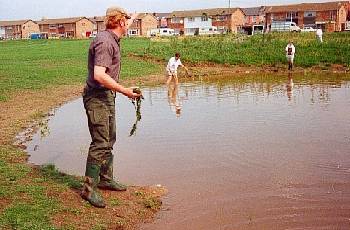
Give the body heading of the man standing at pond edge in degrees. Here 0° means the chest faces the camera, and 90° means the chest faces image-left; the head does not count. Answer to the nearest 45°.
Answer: approximately 270°

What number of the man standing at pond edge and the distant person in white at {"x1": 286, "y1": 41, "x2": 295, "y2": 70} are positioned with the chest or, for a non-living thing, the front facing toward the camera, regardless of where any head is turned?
1

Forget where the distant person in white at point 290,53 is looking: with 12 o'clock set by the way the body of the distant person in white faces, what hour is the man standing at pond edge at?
The man standing at pond edge is roughly at 12 o'clock from the distant person in white.

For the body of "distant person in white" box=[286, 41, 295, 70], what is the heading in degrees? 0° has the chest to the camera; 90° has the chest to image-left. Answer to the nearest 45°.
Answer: approximately 0°

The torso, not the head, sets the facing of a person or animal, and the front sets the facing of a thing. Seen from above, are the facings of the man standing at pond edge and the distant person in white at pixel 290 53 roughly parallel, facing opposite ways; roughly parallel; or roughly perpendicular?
roughly perpendicular
